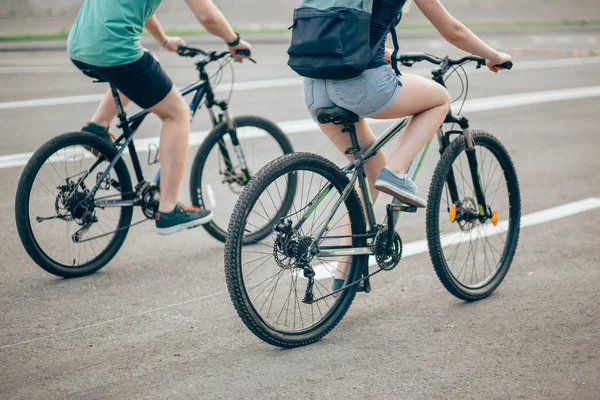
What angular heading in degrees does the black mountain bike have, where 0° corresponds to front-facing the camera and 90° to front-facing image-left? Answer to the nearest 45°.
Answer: approximately 225°

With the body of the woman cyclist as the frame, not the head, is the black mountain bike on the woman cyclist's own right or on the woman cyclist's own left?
on the woman cyclist's own left

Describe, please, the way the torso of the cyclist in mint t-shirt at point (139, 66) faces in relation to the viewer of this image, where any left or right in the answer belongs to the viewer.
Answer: facing away from the viewer and to the right of the viewer

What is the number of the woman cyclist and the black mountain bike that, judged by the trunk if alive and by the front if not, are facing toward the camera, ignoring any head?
0

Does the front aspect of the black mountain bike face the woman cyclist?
no

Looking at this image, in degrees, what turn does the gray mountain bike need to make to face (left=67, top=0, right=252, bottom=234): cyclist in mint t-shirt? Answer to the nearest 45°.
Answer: approximately 90° to its left

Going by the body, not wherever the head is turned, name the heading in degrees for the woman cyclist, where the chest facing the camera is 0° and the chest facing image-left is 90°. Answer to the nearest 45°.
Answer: approximately 225°

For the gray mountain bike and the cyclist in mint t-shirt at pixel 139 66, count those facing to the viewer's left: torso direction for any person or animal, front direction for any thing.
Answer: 0

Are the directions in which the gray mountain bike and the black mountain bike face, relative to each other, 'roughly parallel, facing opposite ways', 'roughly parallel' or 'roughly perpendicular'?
roughly parallel

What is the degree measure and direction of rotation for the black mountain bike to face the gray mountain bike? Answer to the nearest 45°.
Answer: approximately 90° to its right

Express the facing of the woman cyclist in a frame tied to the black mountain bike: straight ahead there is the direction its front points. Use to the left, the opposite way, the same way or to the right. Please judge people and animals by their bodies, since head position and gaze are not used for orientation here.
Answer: the same way

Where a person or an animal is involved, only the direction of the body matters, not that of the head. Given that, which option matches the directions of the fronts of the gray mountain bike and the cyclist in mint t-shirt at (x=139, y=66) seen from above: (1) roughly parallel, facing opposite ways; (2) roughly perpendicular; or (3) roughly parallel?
roughly parallel

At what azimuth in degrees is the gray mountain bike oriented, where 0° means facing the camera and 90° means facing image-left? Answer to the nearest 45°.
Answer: approximately 225°

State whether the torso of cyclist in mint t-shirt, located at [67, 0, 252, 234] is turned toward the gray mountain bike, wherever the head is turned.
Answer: no

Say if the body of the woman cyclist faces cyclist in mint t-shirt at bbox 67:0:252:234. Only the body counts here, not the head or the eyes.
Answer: no

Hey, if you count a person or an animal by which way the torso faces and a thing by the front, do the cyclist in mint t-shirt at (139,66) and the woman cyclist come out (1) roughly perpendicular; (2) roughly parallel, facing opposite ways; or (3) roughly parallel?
roughly parallel
